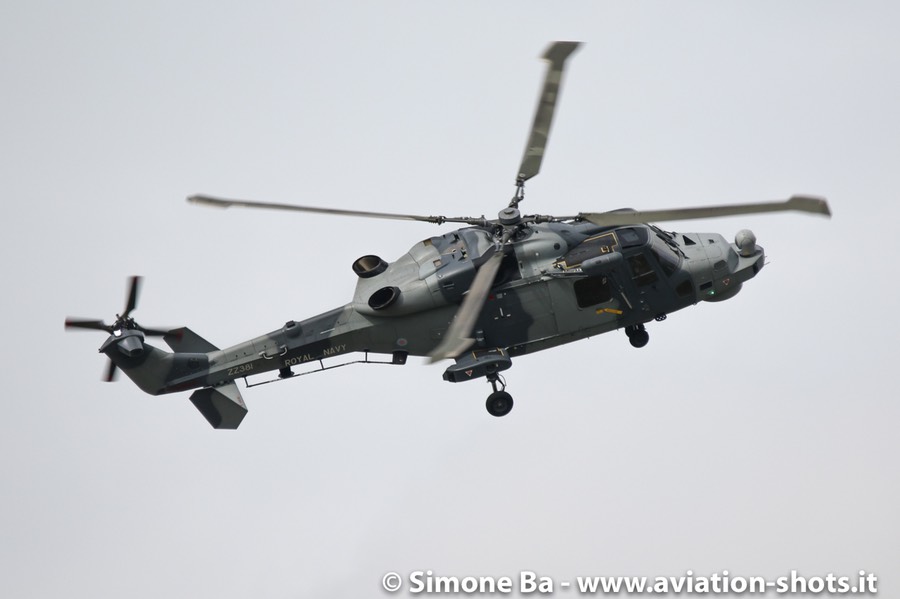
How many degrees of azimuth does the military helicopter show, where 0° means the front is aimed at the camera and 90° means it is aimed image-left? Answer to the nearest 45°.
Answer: approximately 270°
